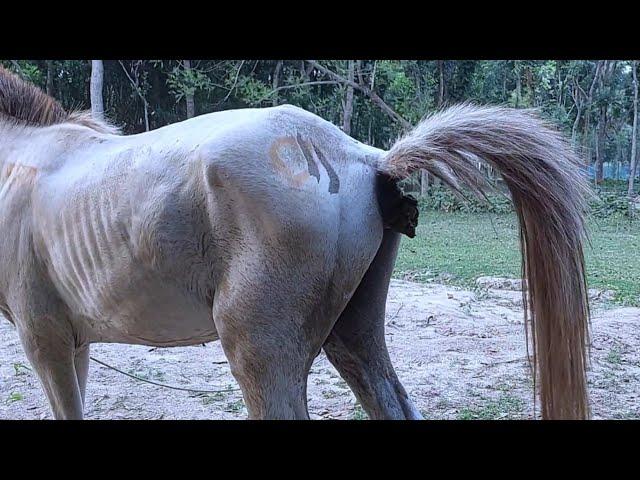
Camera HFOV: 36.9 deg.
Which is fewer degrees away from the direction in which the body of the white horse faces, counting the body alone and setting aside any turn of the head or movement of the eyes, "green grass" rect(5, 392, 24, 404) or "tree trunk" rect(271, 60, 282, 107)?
the green grass

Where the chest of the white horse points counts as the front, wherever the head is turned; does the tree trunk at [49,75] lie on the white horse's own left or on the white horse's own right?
on the white horse's own right

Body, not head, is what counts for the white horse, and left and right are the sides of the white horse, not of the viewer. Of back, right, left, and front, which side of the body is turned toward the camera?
left

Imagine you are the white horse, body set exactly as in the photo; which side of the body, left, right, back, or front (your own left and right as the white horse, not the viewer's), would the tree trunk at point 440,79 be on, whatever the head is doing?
right

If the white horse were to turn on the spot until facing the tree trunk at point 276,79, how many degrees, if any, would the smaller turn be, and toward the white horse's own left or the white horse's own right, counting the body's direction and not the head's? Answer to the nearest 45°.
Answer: approximately 90° to the white horse's own right
